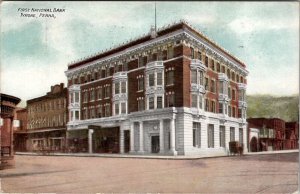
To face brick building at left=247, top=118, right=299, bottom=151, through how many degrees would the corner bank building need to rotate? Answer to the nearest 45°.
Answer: approximately 135° to its left

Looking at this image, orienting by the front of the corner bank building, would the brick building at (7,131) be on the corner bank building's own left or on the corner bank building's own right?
on the corner bank building's own right

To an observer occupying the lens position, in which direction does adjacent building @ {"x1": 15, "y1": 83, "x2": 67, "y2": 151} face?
facing the viewer and to the left of the viewer

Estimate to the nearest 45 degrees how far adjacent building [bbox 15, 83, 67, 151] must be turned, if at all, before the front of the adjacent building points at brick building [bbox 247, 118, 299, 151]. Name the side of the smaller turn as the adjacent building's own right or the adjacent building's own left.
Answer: approximately 90° to the adjacent building's own left

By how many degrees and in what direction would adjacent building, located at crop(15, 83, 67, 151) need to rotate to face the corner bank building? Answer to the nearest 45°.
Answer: approximately 90° to its left

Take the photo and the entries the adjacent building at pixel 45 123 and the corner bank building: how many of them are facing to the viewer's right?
0

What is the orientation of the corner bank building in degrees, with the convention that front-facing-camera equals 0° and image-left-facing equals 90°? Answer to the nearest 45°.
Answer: approximately 45°
